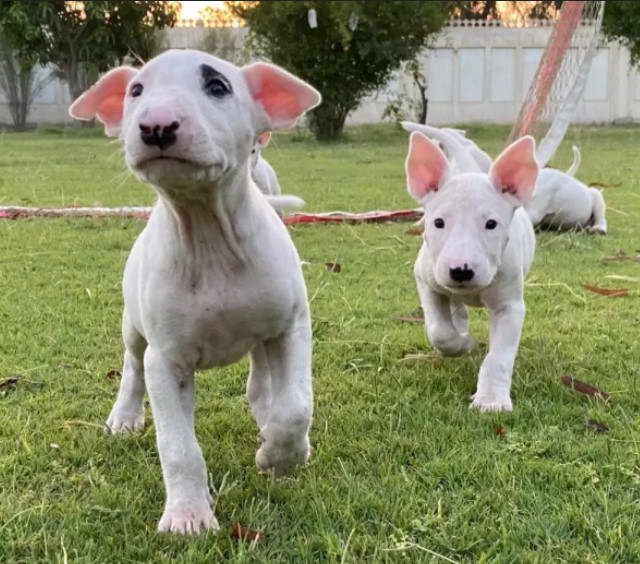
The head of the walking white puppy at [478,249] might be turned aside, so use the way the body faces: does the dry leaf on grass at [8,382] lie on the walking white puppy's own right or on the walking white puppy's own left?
on the walking white puppy's own right

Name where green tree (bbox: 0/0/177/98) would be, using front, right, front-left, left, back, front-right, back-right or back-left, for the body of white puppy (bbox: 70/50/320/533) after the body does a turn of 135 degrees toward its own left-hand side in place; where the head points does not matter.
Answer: front-left

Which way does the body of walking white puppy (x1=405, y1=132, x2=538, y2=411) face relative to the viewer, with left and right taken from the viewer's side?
facing the viewer

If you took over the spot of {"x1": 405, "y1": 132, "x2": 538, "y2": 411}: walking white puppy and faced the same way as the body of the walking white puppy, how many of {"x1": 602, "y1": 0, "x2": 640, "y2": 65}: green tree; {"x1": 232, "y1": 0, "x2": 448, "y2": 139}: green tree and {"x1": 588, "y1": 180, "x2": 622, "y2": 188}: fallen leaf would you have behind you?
3

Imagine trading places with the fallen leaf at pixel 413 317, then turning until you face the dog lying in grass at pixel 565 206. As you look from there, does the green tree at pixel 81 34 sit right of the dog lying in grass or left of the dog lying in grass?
left

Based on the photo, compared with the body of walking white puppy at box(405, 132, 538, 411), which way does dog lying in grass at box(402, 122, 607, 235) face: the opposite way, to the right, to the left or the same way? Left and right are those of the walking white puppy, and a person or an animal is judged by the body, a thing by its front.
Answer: to the right

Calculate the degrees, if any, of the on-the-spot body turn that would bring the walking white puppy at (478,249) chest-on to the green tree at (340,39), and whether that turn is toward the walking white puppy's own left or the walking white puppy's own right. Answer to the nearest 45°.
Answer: approximately 180°

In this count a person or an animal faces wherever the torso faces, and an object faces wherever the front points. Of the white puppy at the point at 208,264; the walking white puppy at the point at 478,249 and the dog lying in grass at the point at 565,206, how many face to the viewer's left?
1

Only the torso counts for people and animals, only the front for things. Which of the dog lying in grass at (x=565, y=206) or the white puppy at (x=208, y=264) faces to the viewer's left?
the dog lying in grass

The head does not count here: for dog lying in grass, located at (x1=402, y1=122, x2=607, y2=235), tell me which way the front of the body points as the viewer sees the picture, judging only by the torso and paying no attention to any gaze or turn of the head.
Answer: to the viewer's left

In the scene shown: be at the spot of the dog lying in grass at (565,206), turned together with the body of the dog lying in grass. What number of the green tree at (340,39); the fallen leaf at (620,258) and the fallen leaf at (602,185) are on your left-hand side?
1

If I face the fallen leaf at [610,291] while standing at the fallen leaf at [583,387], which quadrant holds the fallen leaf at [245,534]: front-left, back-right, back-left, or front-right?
back-left

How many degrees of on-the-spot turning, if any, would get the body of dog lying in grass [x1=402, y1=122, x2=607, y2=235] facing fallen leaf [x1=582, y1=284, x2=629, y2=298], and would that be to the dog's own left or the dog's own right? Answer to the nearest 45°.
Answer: approximately 90° to the dog's own left

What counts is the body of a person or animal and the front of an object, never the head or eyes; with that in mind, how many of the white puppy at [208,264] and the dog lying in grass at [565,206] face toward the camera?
1

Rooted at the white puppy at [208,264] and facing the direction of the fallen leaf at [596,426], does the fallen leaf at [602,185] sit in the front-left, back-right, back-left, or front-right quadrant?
front-left

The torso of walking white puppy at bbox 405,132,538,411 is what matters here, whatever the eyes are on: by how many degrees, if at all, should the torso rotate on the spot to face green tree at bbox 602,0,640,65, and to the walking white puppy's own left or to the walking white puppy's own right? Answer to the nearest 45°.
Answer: approximately 180°
